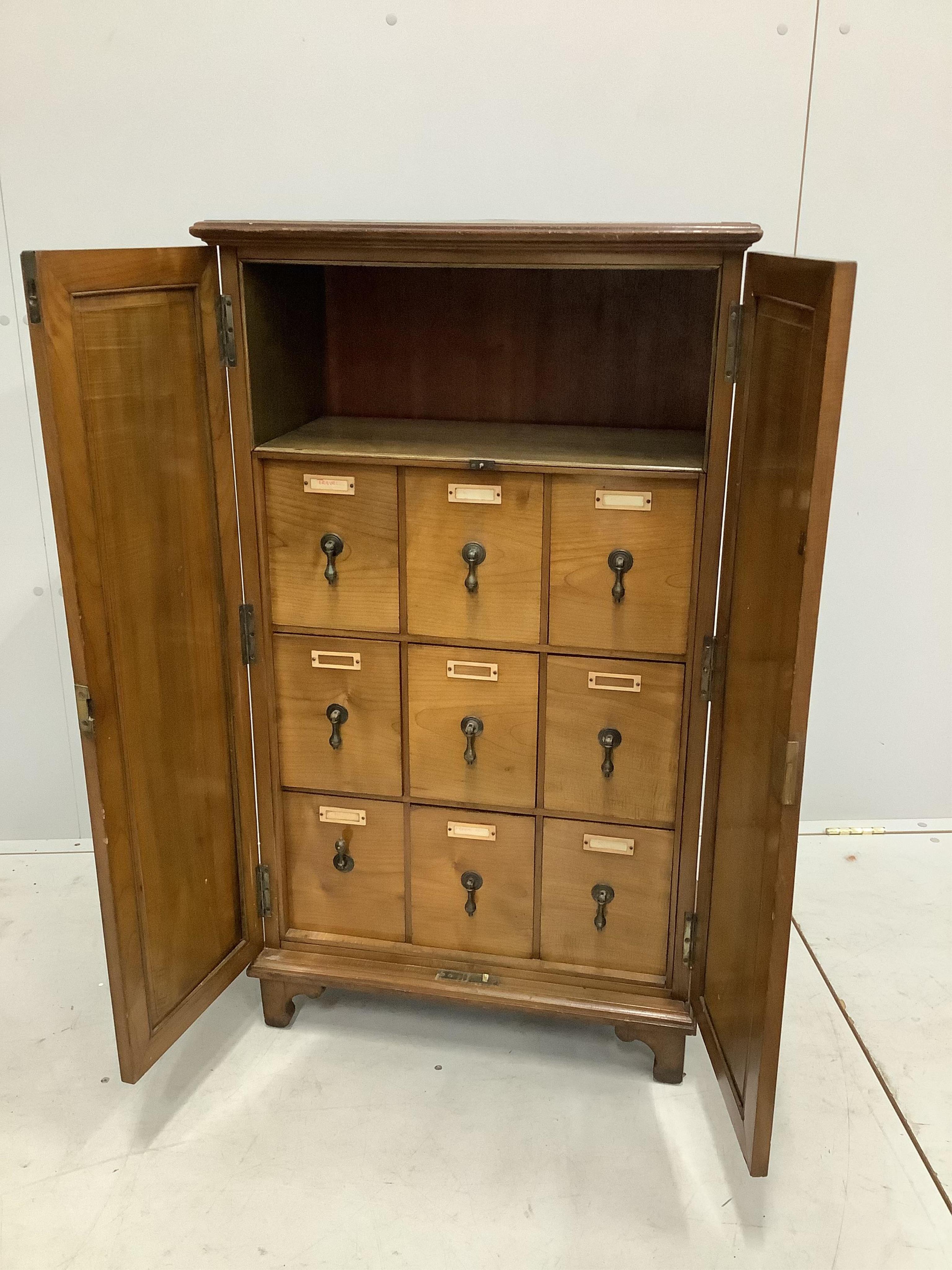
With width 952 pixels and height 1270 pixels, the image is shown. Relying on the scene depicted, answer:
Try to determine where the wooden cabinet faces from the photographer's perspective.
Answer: facing the viewer
